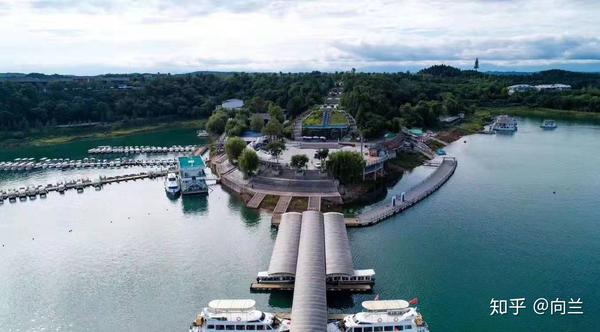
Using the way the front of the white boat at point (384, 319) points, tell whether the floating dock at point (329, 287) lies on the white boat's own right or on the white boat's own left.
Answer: on the white boat's own right

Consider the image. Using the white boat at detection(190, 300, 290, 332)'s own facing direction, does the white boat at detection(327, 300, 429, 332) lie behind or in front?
in front

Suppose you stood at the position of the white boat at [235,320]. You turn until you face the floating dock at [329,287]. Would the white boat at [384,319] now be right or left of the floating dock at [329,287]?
right
